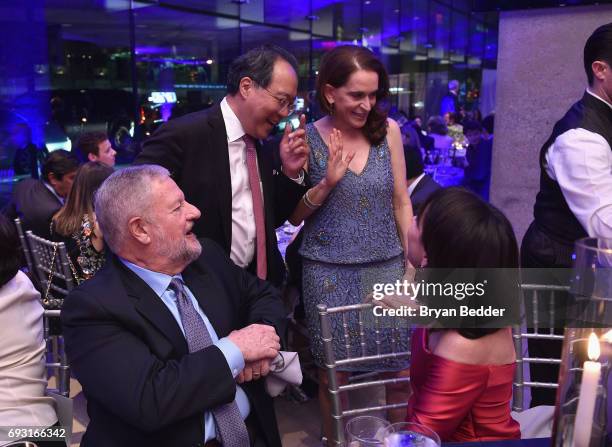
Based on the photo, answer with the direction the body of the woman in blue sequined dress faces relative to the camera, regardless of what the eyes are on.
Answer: toward the camera

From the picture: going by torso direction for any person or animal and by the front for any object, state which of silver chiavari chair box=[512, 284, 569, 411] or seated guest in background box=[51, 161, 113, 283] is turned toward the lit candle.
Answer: the silver chiavari chair

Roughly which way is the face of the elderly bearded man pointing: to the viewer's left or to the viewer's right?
to the viewer's right

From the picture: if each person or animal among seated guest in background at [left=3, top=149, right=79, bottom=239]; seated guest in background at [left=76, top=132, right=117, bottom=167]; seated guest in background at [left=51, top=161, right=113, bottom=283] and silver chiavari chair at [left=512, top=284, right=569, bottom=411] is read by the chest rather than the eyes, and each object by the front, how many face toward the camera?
1

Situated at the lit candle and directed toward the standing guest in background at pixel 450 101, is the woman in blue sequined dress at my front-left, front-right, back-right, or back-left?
front-left

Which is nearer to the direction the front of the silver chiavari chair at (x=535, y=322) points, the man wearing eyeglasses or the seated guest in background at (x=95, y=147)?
the man wearing eyeglasses

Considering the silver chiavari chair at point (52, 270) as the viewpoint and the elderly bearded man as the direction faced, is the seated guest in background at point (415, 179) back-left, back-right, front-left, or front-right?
front-left

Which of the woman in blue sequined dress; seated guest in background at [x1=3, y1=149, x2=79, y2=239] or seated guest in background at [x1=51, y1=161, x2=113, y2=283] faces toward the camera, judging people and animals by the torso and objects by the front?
the woman in blue sequined dress

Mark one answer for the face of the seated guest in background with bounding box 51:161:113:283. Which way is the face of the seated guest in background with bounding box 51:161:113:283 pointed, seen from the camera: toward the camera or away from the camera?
away from the camera

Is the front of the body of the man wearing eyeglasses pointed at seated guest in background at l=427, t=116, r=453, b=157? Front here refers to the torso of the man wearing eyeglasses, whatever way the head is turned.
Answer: no

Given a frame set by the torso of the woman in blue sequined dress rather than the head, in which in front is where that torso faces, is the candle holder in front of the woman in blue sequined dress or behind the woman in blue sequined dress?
in front
